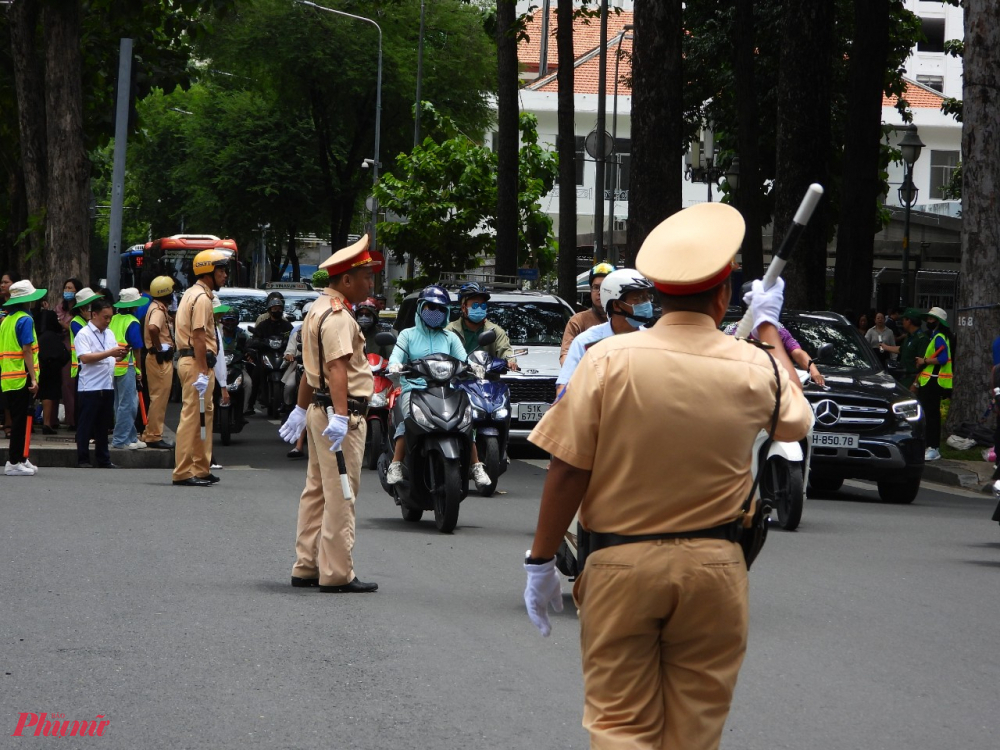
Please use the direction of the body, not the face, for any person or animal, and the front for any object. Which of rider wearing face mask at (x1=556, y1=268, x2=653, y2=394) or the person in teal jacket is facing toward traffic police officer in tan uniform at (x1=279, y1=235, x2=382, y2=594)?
the person in teal jacket

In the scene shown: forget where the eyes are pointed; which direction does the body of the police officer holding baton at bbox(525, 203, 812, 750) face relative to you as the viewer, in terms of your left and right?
facing away from the viewer

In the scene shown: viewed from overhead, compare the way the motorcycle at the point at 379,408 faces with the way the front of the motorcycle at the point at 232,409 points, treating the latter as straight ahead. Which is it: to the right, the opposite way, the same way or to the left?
the same way

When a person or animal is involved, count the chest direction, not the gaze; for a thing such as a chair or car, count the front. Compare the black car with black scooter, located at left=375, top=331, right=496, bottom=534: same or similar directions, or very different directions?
same or similar directions

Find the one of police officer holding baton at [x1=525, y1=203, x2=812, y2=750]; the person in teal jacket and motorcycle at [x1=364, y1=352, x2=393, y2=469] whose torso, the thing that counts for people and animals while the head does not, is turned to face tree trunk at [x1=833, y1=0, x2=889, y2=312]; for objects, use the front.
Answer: the police officer holding baton

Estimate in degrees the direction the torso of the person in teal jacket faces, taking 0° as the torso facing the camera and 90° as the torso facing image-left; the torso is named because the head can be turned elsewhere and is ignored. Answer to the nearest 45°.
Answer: approximately 0°

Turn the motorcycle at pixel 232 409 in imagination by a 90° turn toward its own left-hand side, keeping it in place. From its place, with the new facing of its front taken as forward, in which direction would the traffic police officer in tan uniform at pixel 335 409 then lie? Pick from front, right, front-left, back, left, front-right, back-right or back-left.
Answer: right

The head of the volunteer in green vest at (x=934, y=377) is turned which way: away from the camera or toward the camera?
toward the camera

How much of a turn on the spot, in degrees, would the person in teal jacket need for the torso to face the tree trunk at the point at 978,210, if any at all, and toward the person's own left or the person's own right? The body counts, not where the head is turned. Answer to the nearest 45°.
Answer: approximately 135° to the person's own left

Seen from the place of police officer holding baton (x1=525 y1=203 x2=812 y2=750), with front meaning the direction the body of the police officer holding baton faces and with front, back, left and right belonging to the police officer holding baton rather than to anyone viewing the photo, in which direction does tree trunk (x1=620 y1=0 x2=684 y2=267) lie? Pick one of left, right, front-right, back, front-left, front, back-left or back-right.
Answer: front

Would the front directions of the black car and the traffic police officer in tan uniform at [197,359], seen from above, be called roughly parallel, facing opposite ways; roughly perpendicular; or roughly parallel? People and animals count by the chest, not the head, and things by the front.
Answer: roughly perpendicular

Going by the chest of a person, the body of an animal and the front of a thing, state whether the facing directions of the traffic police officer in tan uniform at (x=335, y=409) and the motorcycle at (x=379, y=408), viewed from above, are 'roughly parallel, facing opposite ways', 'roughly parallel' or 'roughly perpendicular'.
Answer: roughly perpendicular

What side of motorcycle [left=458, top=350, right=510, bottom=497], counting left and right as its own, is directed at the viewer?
front

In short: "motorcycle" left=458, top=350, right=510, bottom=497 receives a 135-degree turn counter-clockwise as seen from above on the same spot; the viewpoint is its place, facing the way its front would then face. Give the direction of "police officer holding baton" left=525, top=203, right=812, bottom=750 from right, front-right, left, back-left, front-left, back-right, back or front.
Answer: back-right

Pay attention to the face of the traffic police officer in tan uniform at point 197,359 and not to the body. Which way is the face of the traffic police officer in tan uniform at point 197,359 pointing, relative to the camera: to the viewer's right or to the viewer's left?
to the viewer's right

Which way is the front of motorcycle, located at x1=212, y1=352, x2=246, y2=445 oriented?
toward the camera

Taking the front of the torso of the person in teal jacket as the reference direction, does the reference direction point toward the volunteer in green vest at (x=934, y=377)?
no

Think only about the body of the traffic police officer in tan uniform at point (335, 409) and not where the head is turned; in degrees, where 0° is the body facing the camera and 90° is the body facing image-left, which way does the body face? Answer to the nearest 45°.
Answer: approximately 270°

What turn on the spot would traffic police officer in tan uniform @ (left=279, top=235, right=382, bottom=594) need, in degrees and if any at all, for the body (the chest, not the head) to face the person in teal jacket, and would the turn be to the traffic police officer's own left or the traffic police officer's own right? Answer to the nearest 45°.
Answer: approximately 90° to the traffic police officer's own left
